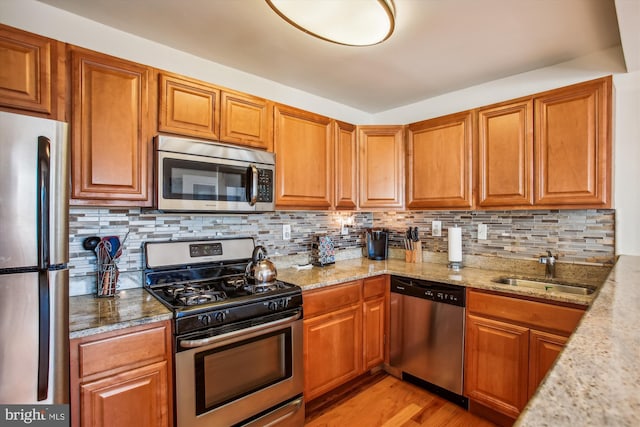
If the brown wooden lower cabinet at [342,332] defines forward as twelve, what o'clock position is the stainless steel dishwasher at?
The stainless steel dishwasher is roughly at 10 o'clock from the brown wooden lower cabinet.

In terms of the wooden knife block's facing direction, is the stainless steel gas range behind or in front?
in front

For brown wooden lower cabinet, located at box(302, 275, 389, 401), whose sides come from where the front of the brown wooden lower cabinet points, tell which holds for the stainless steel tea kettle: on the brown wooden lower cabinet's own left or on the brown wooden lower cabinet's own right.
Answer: on the brown wooden lower cabinet's own right

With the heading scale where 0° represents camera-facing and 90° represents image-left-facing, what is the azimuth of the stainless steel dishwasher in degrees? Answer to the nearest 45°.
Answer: approximately 45°

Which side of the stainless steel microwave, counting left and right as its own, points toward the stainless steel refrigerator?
right

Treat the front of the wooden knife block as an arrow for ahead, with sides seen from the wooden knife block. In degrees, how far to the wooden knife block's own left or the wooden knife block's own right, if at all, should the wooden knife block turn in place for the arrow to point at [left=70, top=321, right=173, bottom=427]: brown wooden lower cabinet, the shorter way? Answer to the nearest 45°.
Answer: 0° — it already faces it
